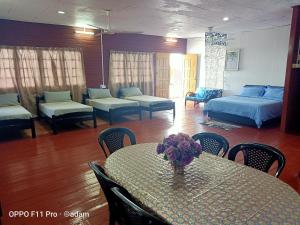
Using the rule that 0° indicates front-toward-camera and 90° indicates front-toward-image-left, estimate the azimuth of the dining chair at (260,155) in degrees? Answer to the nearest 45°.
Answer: approximately 45°

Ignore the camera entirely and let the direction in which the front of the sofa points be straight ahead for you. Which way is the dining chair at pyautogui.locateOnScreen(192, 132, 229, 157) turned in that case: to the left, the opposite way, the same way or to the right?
the same way

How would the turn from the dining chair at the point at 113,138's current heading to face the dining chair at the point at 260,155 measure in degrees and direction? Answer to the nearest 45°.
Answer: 0° — it already faces it

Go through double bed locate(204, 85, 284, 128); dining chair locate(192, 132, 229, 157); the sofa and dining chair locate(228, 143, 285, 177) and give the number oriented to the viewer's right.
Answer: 0

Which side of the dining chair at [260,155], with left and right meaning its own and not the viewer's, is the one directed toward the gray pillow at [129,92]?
right

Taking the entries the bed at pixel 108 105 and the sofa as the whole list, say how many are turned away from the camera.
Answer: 0

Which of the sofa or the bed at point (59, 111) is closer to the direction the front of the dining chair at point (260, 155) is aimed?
the bed

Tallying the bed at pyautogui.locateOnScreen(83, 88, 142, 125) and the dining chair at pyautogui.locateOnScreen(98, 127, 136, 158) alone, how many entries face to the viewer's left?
0

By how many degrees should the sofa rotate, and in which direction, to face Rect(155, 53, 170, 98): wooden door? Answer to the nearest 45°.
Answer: approximately 90° to its right

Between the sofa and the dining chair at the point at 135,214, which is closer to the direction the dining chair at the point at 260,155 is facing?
the dining chair

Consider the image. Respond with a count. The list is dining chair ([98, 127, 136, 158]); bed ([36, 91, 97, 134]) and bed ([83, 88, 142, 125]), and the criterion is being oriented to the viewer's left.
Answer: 0

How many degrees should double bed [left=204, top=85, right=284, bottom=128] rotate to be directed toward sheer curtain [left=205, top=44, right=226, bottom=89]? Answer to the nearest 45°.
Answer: approximately 90° to its right

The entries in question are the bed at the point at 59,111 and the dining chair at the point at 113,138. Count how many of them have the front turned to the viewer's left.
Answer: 0

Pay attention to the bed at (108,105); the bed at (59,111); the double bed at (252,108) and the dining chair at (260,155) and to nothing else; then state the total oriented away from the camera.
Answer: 0

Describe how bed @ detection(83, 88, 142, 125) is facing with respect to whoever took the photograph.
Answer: facing the viewer and to the right of the viewer

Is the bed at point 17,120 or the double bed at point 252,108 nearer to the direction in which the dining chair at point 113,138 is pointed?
the double bed

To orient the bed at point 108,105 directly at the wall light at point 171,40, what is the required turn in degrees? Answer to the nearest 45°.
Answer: approximately 90° to its left

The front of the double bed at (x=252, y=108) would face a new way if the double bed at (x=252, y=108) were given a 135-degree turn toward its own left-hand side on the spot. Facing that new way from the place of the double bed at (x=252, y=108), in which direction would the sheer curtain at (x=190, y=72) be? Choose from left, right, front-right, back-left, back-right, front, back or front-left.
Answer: back-left
